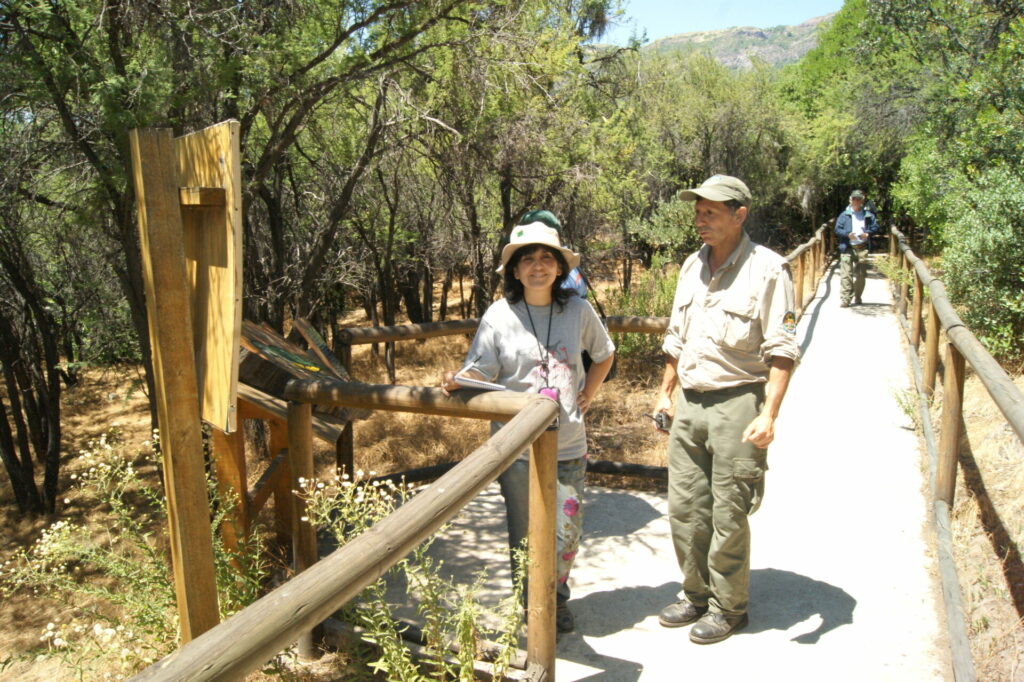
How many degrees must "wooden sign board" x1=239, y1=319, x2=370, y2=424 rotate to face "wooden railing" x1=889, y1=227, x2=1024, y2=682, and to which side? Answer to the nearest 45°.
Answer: approximately 45° to its left

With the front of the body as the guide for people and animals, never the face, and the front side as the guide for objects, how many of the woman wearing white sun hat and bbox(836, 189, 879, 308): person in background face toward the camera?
2

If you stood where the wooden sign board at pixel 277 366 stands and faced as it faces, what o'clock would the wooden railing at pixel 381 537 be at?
The wooden railing is roughly at 1 o'clock from the wooden sign board.

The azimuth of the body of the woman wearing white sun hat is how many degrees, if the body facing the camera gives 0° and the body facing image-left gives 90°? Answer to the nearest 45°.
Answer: approximately 0°

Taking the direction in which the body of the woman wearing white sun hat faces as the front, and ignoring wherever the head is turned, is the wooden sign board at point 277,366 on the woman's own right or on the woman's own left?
on the woman's own right

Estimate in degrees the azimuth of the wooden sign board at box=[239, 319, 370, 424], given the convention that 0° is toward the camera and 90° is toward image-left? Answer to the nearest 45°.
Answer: approximately 315°

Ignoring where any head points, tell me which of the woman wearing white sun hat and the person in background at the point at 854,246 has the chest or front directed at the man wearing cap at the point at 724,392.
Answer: the person in background

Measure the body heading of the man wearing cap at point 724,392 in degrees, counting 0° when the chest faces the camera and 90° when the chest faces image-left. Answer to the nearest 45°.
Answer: approximately 45°

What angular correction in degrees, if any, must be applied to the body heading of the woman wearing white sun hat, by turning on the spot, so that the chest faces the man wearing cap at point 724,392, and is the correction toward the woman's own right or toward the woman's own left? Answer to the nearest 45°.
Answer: approximately 90° to the woman's own left

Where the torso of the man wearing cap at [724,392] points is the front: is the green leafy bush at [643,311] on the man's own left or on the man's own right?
on the man's own right

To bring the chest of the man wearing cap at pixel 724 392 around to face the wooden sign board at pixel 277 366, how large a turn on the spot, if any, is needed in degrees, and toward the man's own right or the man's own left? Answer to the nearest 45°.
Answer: approximately 45° to the man's own right

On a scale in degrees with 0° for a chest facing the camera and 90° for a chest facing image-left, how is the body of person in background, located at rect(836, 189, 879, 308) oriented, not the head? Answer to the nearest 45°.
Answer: approximately 0°
